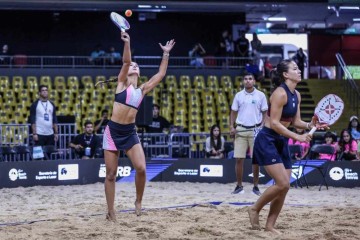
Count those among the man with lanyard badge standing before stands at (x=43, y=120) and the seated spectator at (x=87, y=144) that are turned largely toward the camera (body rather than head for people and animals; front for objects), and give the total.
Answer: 2

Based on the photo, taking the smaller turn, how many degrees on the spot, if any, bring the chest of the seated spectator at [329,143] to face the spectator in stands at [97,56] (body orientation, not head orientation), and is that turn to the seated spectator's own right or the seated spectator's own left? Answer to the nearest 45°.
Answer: approximately 90° to the seated spectator's own right

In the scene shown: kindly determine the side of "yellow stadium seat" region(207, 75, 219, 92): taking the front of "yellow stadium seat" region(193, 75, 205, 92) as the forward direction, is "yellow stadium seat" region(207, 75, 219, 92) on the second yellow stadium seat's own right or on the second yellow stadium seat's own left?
on the second yellow stadium seat's own left

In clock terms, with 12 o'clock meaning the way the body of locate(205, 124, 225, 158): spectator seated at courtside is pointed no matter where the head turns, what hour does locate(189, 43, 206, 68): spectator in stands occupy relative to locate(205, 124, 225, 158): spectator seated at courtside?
locate(189, 43, 206, 68): spectator in stands is roughly at 6 o'clock from locate(205, 124, 225, 158): spectator seated at courtside.

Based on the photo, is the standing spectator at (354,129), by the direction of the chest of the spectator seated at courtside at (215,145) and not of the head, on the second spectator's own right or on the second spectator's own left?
on the second spectator's own left

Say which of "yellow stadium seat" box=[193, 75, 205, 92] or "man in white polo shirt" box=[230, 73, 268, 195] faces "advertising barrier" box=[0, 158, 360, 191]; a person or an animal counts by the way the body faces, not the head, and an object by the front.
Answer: the yellow stadium seat

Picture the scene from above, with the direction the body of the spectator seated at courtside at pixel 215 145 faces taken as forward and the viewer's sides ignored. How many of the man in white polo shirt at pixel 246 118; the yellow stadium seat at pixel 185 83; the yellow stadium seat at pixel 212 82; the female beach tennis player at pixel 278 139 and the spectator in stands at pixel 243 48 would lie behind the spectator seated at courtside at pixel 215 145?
3

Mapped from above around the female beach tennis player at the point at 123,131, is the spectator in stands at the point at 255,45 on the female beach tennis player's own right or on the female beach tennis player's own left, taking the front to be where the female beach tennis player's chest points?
on the female beach tennis player's own left

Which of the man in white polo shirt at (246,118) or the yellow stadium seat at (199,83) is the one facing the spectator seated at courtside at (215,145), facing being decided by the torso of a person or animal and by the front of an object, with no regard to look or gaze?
the yellow stadium seat

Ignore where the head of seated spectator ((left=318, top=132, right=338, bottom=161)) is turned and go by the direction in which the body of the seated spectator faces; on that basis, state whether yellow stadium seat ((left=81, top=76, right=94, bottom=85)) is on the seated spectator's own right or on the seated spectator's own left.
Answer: on the seated spectator's own right

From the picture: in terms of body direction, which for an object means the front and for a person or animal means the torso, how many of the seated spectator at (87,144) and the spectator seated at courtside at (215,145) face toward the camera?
2
